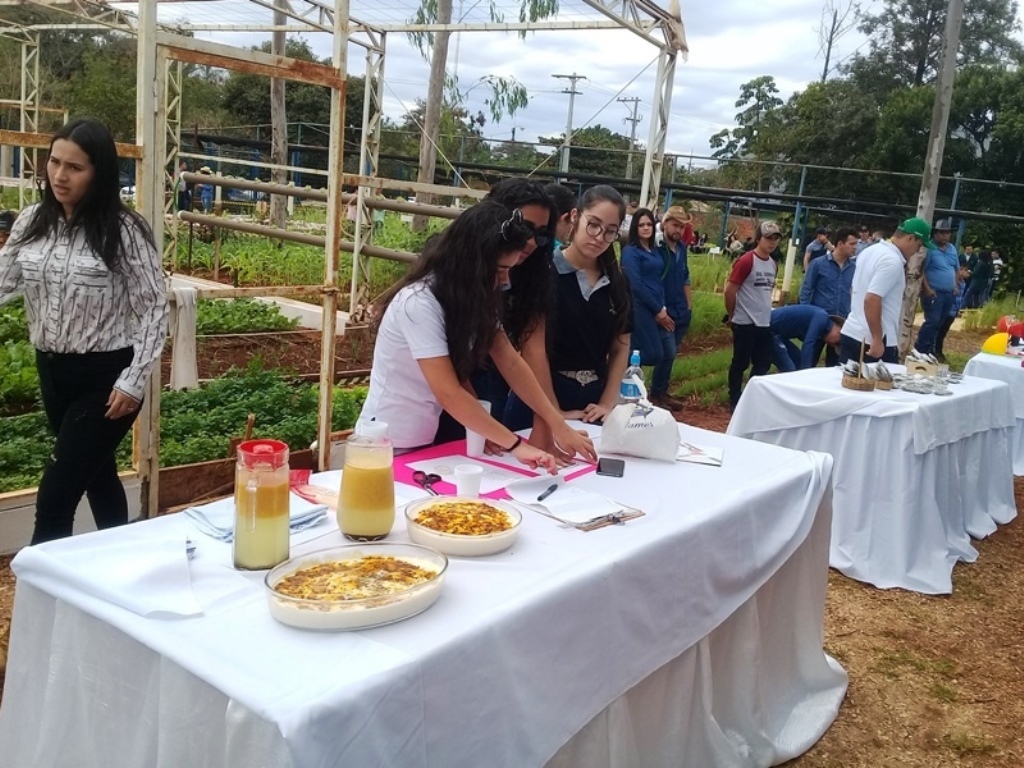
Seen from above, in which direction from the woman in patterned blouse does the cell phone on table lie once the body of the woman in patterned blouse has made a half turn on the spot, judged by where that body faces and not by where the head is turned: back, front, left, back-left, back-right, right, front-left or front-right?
right

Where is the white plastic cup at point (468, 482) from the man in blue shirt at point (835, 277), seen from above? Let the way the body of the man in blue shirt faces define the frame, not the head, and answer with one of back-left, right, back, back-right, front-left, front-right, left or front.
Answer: front-right

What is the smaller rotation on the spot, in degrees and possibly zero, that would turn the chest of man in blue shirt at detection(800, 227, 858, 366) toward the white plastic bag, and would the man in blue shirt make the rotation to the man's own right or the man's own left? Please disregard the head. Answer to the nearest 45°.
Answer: approximately 45° to the man's own right

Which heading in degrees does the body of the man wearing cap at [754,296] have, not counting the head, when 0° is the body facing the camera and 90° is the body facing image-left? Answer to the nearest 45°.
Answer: approximately 315°

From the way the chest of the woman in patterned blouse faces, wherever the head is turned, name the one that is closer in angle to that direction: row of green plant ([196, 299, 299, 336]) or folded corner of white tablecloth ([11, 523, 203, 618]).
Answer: the folded corner of white tablecloth

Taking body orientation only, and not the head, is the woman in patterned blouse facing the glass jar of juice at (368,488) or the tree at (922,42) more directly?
the glass jar of juice

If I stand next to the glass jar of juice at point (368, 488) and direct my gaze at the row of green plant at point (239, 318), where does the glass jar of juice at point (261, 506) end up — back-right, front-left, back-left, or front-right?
back-left
